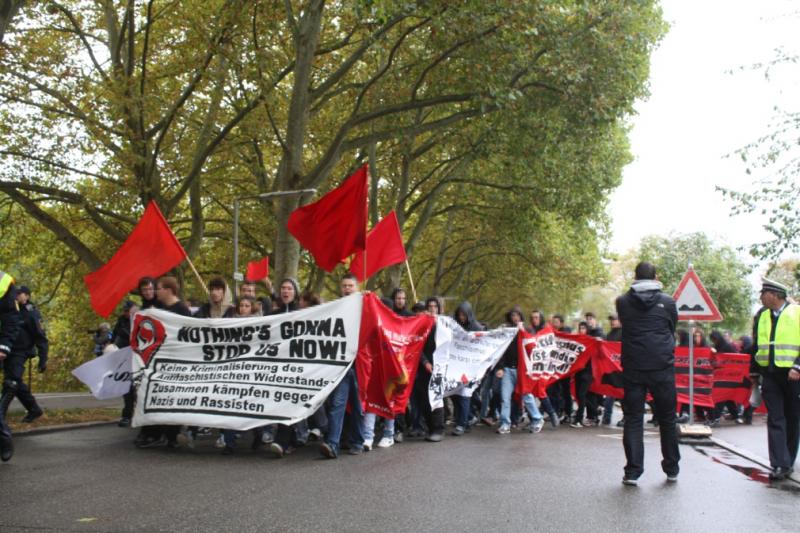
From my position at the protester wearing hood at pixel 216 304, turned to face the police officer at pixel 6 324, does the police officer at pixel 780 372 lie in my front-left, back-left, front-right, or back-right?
back-left

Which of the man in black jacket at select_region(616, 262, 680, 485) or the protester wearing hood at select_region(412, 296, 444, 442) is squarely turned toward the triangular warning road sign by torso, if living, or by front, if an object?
the man in black jacket

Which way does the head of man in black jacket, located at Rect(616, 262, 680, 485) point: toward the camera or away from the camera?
away from the camera

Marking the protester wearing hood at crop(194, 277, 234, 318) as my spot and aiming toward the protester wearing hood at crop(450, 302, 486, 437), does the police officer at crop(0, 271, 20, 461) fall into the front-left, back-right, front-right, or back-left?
back-right

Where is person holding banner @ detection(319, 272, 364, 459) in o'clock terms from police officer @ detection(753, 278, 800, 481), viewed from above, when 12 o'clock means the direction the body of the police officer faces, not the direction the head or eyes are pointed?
The person holding banner is roughly at 1 o'clock from the police officer.

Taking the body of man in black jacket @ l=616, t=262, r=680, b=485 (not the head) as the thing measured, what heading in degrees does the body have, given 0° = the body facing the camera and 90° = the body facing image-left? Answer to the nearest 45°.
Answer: approximately 180°

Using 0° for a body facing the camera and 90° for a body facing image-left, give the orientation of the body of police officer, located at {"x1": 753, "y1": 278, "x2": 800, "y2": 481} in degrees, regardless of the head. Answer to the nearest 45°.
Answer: approximately 45°

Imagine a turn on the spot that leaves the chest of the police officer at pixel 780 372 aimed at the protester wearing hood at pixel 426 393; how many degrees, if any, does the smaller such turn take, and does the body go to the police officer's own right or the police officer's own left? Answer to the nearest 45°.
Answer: approximately 45° to the police officer's own right

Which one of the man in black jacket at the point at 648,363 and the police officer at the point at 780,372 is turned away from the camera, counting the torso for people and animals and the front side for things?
the man in black jacket
